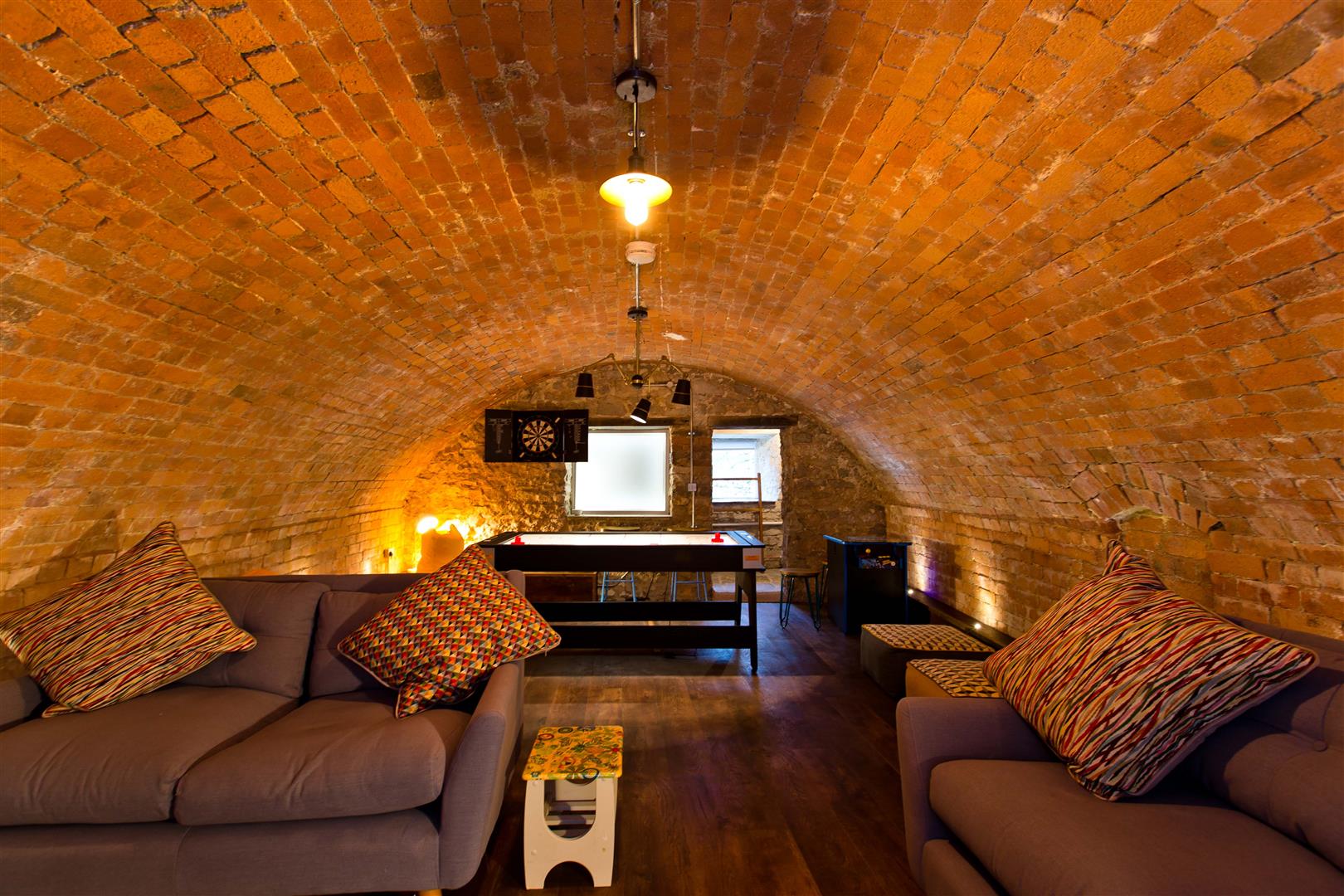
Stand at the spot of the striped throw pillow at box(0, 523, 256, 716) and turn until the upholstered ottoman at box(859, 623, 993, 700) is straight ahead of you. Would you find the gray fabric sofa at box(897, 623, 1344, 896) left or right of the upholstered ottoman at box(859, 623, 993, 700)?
right

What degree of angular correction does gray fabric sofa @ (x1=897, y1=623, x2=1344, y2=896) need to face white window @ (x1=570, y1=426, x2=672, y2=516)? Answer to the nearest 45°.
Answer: approximately 90° to its right

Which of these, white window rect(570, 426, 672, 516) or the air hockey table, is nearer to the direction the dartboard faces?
the air hockey table

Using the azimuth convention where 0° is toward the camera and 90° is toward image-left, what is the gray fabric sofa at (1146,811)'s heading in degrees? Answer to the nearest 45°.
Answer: approximately 45°

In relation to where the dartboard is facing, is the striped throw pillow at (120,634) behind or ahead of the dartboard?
ahead

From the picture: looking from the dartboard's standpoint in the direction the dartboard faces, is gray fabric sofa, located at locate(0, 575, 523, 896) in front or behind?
in front

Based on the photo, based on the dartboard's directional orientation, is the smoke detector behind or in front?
in front

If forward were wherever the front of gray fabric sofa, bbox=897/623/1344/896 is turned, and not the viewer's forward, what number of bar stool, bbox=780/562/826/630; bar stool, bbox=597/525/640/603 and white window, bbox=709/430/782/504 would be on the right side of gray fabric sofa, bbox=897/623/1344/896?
3

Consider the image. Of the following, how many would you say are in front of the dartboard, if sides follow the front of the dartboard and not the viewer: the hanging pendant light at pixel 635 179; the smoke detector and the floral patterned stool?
3

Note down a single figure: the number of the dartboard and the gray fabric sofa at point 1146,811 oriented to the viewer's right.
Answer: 0

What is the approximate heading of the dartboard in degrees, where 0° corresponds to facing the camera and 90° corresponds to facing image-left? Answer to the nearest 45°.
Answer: approximately 0°

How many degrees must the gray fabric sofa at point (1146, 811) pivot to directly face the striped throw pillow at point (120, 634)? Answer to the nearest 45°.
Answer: approximately 45° to its right

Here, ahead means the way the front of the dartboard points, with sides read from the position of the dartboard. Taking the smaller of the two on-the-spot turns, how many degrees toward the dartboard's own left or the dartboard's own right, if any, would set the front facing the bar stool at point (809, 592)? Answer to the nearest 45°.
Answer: approximately 45° to the dartboard's own left

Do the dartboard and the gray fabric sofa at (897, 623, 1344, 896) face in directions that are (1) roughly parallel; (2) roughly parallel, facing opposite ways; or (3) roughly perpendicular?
roughly perpendicular
